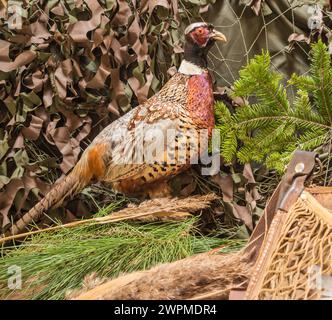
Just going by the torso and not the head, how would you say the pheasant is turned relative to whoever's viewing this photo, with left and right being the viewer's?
facing to the right of the viewer
